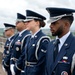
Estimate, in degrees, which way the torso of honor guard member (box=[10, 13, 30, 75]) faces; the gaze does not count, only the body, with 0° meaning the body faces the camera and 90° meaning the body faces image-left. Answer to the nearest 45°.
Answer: approximately 45°

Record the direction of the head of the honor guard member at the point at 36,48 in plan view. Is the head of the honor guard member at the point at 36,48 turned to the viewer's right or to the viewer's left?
to the viewer's left

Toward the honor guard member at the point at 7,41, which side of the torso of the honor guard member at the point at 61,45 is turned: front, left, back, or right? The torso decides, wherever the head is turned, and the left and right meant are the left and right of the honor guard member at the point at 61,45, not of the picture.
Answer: right

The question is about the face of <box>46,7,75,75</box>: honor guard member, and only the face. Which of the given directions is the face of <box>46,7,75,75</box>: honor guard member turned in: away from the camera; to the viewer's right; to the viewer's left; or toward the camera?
to the viewer's left

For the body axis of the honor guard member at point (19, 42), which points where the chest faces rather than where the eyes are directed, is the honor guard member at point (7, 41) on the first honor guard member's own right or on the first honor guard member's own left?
on the first honor guard member's own right

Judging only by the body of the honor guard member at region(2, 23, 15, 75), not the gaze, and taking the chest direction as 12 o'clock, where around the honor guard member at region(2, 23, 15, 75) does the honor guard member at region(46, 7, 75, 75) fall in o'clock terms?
the honor guard member at region(46, 7, 75, 75) is roughly at 10 o'clock from the honor guard member at region(2, 23, 15, 75).

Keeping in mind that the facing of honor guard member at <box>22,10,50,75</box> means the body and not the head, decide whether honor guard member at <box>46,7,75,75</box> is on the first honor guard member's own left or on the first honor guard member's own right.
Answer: on the first honor guard member's own left
